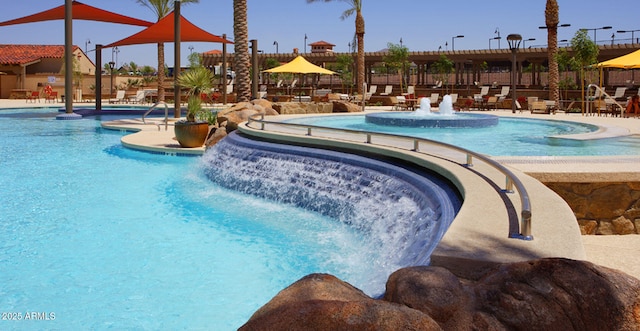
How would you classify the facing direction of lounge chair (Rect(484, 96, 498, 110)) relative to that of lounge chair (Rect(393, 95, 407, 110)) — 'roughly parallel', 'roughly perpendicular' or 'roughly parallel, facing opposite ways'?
roughly parallel

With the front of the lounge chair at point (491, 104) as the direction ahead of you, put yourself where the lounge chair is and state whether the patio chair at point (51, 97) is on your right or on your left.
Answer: on your right

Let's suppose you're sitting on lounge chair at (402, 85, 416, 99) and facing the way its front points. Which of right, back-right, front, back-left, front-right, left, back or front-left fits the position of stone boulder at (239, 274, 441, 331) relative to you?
front-left

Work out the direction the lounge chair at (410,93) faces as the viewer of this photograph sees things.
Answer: facing the viewer and to the left of the viewer

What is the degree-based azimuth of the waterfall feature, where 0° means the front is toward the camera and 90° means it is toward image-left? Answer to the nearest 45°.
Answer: approximately 45°

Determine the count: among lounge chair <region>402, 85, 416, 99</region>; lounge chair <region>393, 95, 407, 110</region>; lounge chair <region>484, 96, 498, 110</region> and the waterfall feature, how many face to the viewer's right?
0

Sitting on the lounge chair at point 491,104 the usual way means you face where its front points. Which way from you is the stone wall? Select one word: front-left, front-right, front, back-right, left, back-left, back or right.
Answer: front-left

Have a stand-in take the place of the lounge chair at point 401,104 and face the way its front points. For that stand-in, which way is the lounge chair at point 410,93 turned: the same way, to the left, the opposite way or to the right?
the same way

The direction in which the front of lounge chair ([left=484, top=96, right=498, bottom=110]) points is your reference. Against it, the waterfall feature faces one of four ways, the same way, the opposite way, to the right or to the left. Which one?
the same way
